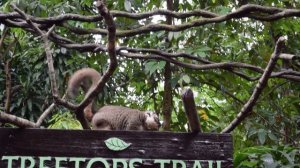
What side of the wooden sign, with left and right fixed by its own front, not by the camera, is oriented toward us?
front

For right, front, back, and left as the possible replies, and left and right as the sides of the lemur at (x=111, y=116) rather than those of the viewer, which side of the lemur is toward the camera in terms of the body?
right

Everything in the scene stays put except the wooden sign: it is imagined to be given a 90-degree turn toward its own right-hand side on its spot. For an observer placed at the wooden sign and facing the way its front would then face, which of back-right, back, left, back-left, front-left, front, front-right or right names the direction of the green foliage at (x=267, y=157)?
back-right

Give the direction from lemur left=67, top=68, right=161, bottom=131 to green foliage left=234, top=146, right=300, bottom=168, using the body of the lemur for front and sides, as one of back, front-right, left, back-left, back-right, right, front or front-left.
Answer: front-right
